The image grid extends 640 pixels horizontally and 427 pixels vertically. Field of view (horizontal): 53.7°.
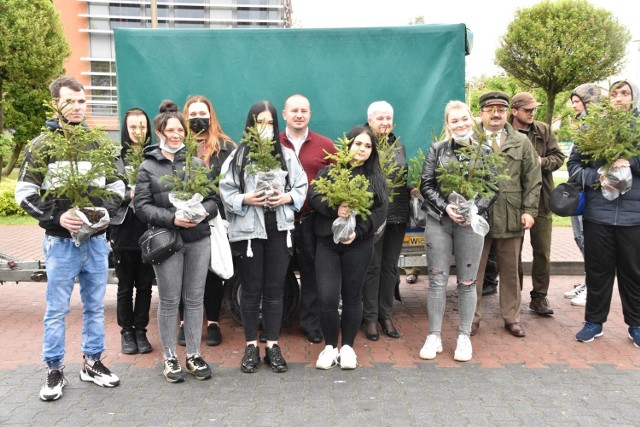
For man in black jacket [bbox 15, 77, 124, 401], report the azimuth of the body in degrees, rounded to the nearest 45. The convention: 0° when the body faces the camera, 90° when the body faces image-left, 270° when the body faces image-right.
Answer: approximately 315°

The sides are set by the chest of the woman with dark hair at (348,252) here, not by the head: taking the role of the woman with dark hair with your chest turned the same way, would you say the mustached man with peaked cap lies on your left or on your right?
on your left

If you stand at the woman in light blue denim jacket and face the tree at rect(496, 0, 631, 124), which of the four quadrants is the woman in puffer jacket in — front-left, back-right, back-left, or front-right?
back-left

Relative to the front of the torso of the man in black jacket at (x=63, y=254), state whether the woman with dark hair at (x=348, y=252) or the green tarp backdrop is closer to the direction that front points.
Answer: the woman with dark hair

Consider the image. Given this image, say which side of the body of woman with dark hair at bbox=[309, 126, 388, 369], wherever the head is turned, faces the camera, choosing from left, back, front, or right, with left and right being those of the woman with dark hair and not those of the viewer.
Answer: front

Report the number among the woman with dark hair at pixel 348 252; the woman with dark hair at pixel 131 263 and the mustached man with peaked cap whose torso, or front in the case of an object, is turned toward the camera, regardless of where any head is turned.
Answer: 3

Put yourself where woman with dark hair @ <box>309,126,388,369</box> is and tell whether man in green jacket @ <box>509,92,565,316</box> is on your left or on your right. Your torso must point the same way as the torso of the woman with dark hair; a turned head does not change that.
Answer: on your left

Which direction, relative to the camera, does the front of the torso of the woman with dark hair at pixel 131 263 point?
toward the camera

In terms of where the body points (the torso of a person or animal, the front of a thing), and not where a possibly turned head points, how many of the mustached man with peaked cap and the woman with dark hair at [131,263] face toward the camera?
2

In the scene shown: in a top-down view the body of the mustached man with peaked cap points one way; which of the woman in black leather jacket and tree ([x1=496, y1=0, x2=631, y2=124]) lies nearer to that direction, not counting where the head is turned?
the woman in black leather jacket

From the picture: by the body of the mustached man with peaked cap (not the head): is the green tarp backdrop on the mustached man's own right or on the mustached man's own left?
on the mustached man's own right

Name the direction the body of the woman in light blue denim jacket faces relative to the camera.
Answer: toward the camera

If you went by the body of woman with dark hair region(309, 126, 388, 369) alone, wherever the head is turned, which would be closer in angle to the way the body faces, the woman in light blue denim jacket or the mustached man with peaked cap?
the woman in light blue denim jacket

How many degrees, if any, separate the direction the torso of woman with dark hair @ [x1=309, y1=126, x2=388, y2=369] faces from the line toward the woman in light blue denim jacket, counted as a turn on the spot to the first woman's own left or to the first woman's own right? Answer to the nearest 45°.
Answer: approximately 90° to the first woman's own right

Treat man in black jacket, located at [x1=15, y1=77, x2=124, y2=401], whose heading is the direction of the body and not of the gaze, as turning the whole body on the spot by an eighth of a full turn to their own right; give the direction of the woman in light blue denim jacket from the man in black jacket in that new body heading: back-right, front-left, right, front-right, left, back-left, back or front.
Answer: left
